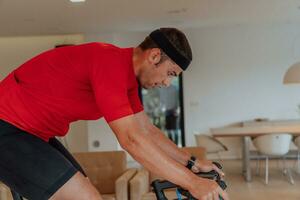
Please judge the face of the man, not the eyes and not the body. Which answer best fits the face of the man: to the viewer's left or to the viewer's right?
to the viewer's right

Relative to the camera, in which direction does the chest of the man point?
to the viewer's right
